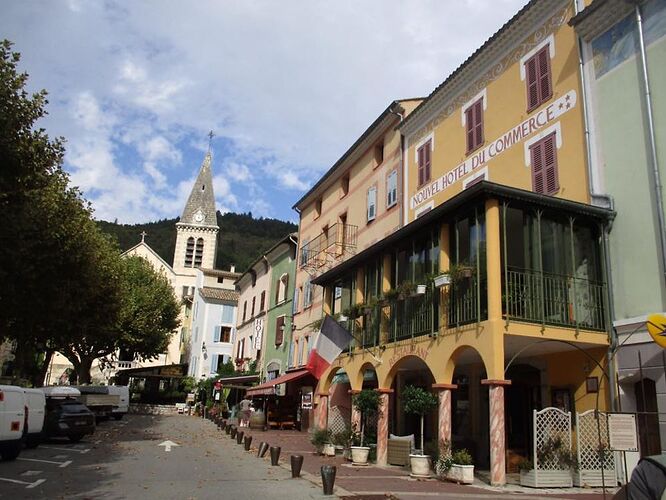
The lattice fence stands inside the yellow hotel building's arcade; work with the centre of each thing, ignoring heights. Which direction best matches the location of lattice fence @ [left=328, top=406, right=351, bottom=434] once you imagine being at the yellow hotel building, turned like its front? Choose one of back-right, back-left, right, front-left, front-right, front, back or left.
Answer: right

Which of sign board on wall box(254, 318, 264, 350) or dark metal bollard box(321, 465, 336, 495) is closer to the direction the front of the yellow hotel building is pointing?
the dark metal bollard

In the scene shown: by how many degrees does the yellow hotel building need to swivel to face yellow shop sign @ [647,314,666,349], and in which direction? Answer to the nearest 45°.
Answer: approximately 90° to its left

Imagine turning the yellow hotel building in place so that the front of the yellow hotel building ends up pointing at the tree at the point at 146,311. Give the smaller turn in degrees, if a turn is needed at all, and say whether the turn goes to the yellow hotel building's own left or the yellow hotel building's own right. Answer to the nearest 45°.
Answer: approximately 90° to the yellow hotel building's own right

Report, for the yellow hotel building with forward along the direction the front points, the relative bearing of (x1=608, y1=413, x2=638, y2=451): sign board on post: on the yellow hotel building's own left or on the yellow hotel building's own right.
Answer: on the yellow hotel building's own left

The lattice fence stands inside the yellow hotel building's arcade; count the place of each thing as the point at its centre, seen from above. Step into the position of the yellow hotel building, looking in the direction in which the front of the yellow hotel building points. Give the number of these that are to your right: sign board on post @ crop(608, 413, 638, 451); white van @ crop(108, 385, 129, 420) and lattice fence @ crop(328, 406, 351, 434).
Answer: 2

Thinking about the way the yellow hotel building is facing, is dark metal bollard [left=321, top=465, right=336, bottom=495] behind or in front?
in front

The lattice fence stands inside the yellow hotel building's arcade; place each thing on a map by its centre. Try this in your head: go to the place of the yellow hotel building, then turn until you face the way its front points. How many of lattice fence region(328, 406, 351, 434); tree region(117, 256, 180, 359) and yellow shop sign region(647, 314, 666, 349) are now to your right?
2

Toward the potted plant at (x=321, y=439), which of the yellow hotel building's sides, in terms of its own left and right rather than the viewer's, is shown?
right

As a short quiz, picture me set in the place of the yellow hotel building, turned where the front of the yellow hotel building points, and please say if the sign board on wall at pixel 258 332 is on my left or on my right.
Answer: on my right

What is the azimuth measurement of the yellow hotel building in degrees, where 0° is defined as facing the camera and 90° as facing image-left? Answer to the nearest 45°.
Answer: approximately 45°
